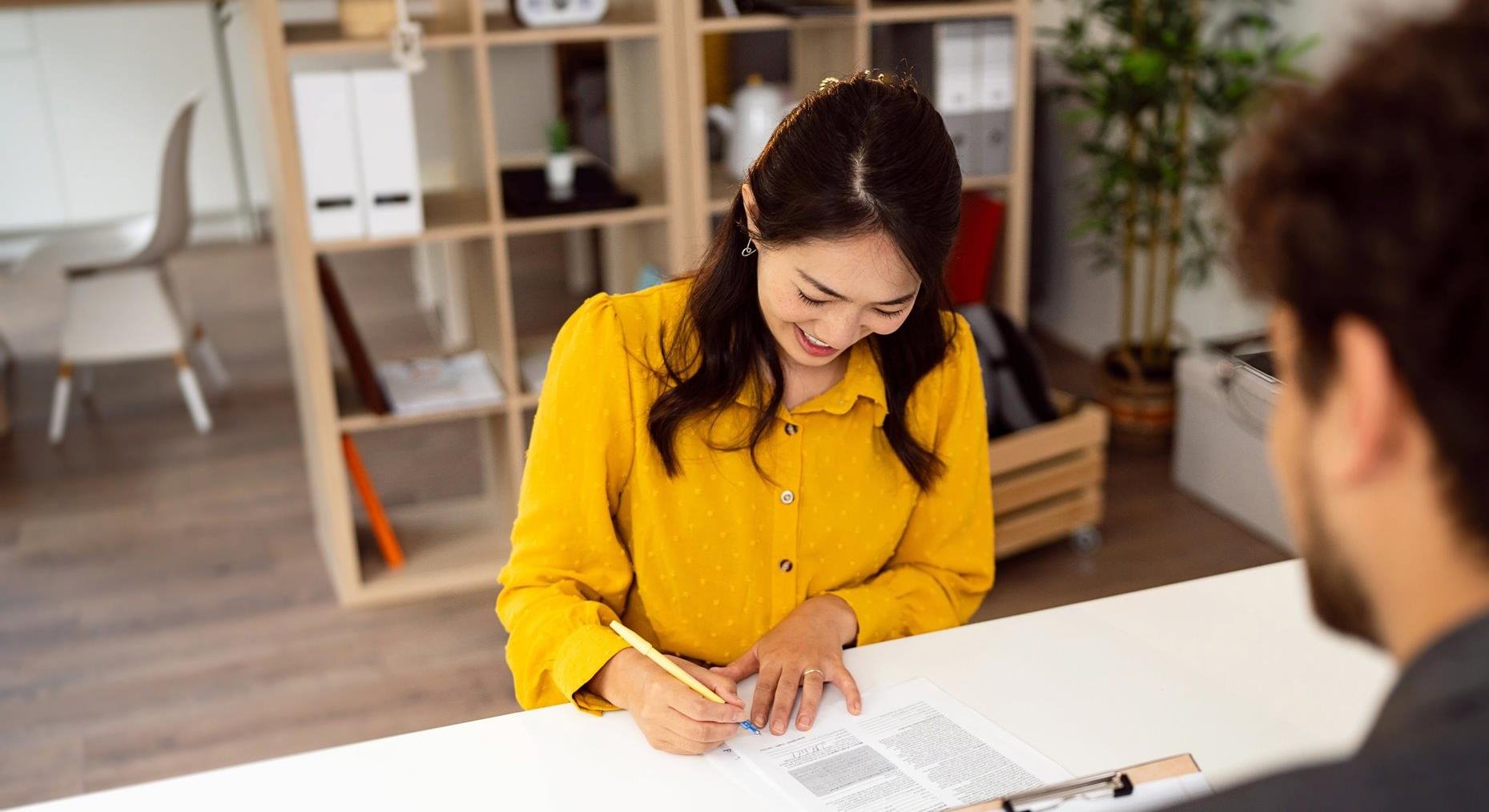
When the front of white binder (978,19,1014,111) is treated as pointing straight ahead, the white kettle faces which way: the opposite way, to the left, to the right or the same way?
to the right

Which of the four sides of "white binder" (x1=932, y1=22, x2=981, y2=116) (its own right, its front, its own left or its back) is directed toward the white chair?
right

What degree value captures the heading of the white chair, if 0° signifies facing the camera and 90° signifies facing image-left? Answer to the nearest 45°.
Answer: approximately 90°

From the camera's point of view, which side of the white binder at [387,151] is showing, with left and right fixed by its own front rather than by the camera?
front

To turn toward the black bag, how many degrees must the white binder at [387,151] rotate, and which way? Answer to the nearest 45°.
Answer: approximately 90° to its left

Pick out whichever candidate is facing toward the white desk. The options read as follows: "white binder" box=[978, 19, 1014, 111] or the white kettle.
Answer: the white binder

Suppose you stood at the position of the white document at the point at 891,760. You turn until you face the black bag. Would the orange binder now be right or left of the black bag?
left

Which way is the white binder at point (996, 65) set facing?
toward the camera

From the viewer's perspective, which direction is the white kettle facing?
to the viewer's left

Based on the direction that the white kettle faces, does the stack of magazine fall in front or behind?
in front

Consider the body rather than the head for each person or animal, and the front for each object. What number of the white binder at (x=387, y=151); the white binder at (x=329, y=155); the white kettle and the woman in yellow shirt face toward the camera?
3

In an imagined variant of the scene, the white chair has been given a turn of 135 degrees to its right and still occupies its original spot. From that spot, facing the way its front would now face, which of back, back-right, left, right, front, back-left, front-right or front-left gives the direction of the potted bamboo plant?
right

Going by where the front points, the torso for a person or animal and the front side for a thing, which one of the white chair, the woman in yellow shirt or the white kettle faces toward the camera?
the woman in yellow shirt
